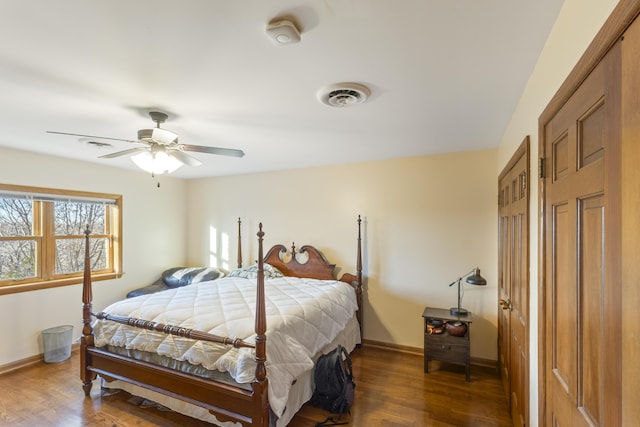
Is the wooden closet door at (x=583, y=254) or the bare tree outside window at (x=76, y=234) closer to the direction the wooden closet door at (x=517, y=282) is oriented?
the bare tree outside window

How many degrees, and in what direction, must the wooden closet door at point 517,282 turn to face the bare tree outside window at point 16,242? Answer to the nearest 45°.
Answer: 0° — it already faces it

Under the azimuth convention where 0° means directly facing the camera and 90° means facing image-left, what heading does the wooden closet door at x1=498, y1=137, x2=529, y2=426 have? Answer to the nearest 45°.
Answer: approximately 90°

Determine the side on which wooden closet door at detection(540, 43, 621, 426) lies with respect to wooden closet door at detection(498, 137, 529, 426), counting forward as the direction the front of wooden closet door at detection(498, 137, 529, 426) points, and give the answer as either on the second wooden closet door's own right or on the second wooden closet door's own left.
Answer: on the second wooden closet door's own left

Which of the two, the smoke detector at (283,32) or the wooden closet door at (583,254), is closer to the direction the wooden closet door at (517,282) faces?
the smoke detector

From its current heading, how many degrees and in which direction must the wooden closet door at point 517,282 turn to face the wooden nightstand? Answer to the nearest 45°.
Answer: approximately 45° to its right

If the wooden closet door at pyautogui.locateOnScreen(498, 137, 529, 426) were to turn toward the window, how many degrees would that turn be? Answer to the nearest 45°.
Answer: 0° — it already faces it

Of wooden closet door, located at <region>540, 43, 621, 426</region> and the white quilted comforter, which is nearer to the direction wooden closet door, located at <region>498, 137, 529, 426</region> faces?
the white quilted comforter
